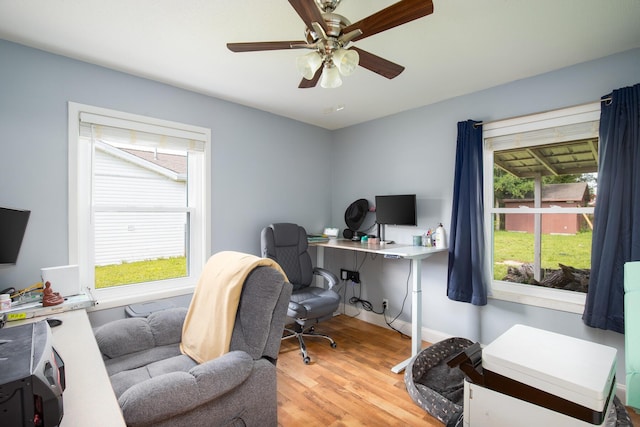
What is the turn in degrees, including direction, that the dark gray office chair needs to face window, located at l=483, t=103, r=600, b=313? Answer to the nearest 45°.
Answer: approximately 45° to its left

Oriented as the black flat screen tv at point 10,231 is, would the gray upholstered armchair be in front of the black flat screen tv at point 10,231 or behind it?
in front

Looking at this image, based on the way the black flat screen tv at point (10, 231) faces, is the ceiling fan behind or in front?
in front

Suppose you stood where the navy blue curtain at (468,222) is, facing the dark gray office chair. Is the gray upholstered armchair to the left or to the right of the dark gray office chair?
left

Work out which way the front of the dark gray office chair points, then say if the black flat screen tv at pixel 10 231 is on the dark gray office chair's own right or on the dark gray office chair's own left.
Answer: on the dark gray office chair's own right

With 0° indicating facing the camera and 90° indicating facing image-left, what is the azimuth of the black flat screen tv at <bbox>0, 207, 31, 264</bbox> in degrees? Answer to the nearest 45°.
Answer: approximately 315°

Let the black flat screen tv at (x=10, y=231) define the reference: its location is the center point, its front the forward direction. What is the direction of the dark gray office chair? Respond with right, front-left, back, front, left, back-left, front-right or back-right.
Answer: front-left

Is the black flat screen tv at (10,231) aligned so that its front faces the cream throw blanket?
yes
